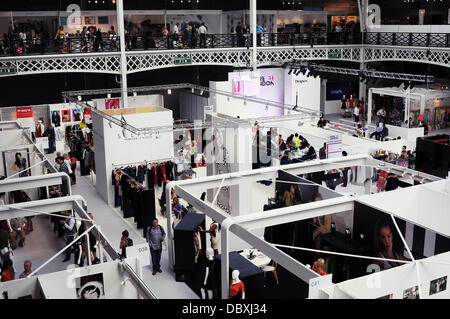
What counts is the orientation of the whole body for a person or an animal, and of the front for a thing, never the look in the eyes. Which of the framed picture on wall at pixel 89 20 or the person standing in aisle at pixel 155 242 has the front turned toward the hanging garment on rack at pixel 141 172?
the framed picture on wall

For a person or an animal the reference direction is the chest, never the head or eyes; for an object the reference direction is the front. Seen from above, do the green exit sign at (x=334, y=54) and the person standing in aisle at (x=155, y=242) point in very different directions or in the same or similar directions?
same or similar directions

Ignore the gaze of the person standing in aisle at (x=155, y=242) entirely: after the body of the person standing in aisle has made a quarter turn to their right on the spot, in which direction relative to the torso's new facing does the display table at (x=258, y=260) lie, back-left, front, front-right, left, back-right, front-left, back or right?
back

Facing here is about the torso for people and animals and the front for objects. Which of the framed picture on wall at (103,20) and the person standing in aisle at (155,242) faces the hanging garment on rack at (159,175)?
the framed picture on wall

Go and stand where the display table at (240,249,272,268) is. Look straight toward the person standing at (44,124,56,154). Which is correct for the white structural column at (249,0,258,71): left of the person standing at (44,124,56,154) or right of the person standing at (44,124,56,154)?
right

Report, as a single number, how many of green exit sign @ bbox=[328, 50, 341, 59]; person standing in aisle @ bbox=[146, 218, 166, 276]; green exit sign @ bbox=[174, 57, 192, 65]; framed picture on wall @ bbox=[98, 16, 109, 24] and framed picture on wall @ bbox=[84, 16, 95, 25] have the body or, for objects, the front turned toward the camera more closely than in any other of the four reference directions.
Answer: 5

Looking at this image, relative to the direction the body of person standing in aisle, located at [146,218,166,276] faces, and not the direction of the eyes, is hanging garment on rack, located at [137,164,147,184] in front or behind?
behind

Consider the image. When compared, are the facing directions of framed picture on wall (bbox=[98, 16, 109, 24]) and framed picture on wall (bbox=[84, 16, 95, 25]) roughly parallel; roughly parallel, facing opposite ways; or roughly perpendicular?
roughly parallel

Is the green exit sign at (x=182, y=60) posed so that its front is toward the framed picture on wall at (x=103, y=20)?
no

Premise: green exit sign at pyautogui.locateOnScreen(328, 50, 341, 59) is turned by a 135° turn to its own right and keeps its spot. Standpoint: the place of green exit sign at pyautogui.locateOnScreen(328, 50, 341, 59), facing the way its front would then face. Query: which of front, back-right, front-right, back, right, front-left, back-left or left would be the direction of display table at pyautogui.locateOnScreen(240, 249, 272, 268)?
back-left

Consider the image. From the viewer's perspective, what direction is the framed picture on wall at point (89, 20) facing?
toward the camera

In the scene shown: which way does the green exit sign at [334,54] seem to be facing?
toward the camera

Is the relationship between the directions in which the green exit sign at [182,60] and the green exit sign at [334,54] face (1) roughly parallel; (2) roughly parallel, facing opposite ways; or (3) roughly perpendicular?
roughly parallel

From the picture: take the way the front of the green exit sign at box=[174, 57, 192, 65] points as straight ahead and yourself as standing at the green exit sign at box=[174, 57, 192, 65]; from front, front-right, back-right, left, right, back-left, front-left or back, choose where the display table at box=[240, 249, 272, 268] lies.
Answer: front

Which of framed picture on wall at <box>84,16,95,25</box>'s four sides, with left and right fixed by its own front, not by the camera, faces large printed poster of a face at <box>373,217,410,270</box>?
front

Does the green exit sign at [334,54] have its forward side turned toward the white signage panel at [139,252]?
yes

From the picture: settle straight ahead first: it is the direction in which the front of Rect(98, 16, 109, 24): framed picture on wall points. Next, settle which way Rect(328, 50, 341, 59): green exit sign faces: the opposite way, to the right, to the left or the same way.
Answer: the same way
